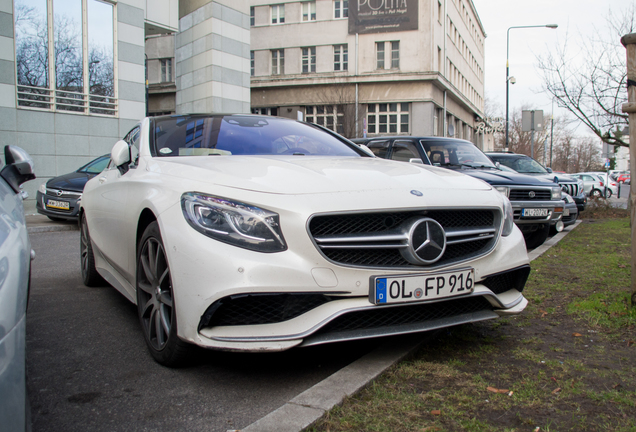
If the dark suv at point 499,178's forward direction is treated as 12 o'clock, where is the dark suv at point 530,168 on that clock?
the dark suv at point 530,168 is roughly at 8 o'clock from the dark suv at point 499,178.

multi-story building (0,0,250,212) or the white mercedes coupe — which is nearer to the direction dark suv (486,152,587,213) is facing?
the white mercedes coupe

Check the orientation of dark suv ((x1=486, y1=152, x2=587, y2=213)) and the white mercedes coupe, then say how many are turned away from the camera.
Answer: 0

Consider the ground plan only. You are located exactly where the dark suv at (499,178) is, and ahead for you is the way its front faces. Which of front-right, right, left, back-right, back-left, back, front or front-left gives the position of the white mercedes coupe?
front-right

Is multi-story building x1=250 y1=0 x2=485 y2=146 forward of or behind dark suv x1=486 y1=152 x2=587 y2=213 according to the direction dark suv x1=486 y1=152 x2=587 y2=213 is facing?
behind

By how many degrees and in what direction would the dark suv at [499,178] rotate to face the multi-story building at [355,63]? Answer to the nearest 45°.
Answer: approximately 135° to its left

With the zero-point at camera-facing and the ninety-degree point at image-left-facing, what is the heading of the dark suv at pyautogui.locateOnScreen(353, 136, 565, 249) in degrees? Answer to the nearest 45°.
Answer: approximately 315°

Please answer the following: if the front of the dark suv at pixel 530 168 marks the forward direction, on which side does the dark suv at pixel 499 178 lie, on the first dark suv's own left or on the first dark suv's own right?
on the first dark suv's own right

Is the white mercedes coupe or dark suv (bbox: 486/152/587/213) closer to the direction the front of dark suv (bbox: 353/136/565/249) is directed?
the white mercedes coupe

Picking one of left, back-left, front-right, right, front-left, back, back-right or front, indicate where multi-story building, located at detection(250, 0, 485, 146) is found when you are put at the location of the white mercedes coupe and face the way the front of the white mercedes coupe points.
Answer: back-left

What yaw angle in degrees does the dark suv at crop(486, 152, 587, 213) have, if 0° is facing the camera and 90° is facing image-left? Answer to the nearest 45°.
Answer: approximately 315°
